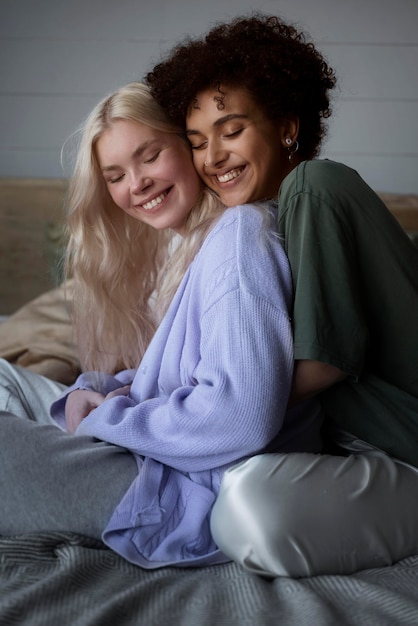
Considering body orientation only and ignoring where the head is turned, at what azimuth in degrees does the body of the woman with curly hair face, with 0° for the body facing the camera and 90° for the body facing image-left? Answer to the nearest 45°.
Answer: approximately 90°

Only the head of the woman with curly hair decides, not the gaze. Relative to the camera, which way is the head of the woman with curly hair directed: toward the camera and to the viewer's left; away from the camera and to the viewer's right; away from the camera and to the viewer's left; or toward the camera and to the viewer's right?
toward the camera and to the viewer's left
